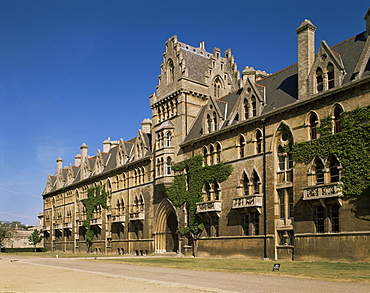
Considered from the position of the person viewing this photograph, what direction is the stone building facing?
facing the viewer and to the left of the viewer
